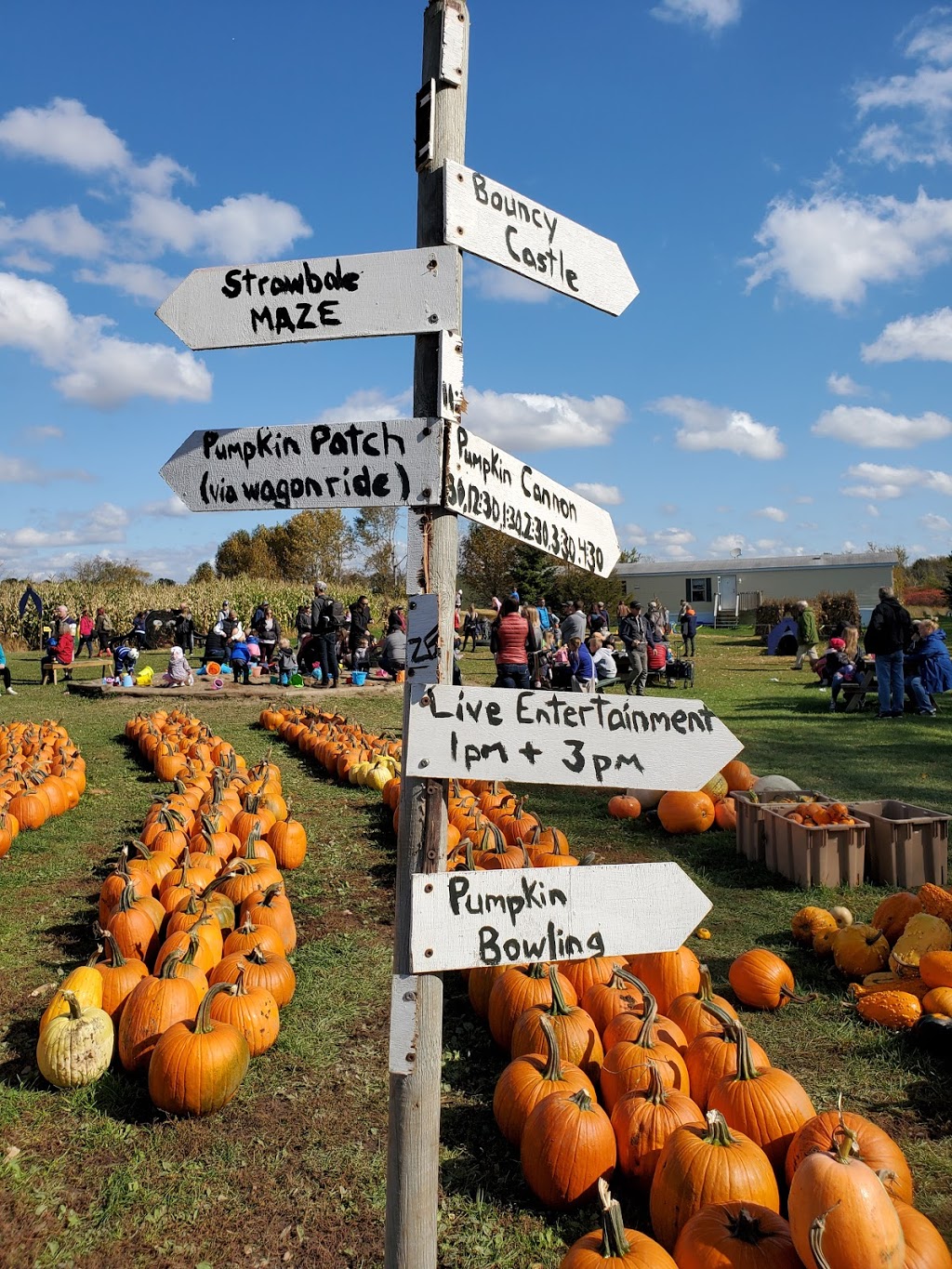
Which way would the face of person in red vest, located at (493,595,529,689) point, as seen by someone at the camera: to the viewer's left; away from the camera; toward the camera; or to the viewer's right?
away from the camera

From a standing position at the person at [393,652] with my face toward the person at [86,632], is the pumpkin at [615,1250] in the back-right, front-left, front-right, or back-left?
back-left

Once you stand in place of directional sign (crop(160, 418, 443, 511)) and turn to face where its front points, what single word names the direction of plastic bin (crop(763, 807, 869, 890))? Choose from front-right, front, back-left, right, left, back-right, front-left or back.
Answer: back-left

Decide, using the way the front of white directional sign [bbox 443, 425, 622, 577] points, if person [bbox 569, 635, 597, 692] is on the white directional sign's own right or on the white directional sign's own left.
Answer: on the white directional sign's own left

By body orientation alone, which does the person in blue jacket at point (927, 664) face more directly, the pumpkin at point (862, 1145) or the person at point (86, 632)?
the person

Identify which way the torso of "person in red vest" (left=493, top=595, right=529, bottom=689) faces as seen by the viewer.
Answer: away from the camera
